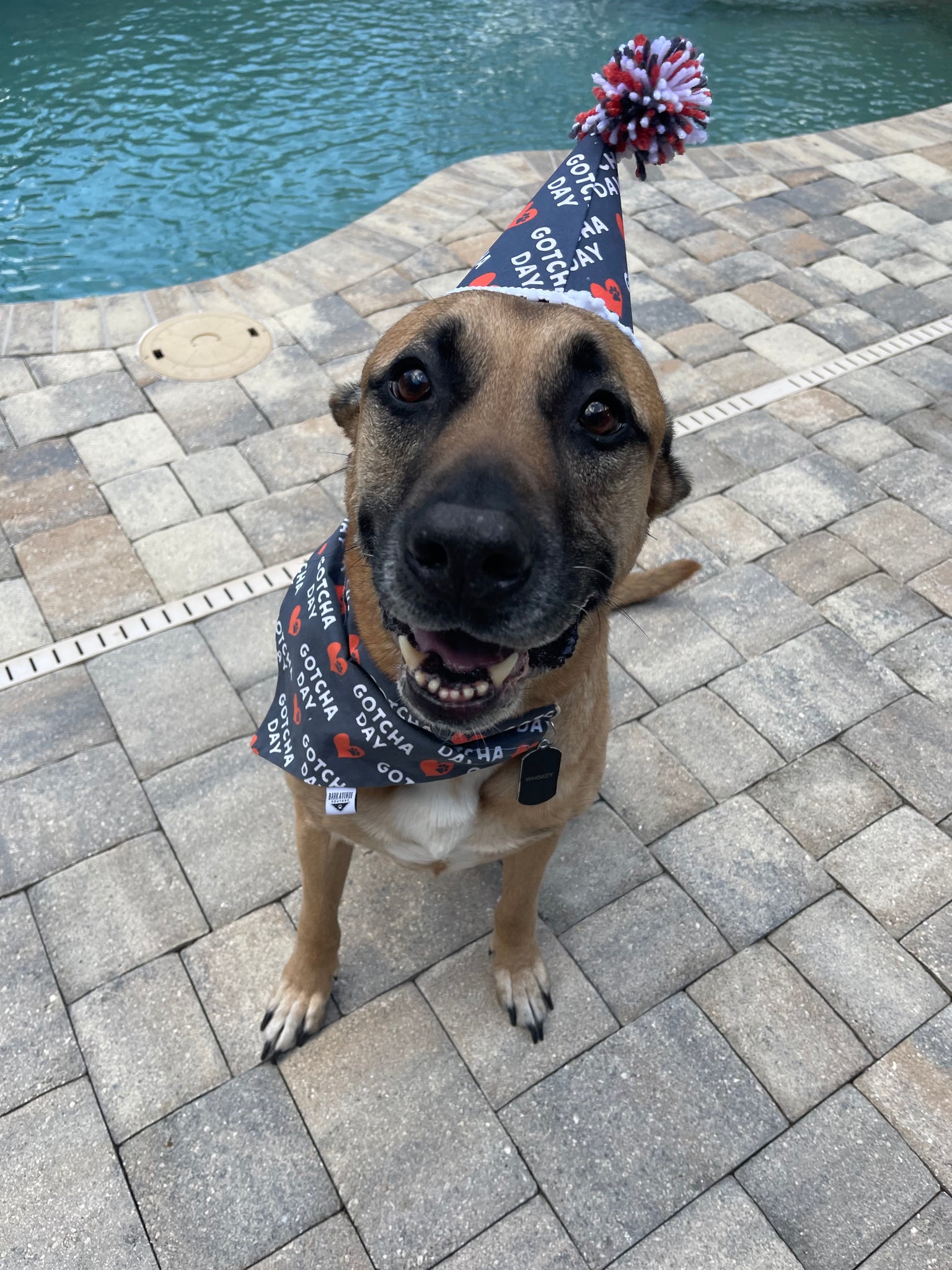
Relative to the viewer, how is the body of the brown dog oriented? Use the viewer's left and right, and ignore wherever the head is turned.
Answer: facing the viewer

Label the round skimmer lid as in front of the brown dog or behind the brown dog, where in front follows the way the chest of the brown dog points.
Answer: behind

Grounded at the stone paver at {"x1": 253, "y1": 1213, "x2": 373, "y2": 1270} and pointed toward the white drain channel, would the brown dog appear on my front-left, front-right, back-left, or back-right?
front-right
